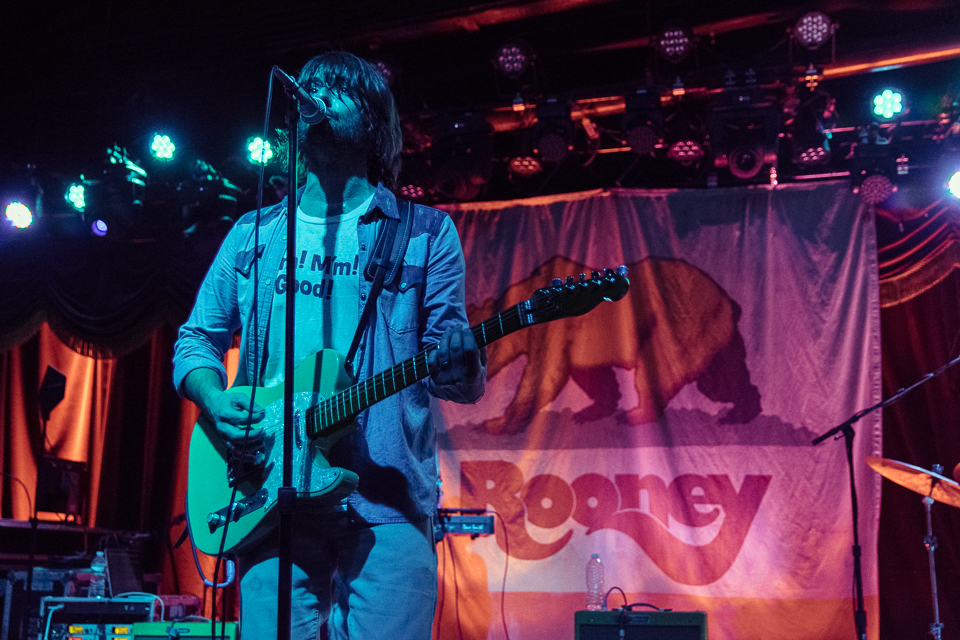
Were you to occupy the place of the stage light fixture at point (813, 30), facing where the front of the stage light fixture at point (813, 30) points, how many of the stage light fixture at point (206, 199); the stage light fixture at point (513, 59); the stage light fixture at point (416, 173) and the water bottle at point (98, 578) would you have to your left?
0

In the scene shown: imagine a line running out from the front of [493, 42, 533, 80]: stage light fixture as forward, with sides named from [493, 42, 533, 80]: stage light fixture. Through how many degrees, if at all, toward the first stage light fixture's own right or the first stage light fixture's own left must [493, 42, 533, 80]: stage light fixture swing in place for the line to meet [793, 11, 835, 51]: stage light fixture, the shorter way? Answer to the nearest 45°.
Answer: approximately 90° to the first stage light fixture's own left

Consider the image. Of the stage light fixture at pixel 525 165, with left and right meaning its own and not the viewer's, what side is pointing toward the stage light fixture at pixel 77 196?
right

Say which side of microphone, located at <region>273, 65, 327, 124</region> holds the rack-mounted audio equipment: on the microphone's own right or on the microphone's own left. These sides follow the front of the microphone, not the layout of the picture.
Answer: on the microphone's own left

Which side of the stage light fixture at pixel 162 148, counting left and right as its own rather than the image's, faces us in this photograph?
front

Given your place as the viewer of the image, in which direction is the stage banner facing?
facing the viewer

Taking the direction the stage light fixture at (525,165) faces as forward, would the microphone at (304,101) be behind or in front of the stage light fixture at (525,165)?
in front

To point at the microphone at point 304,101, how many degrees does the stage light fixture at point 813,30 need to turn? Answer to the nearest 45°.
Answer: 0° — it already faces it

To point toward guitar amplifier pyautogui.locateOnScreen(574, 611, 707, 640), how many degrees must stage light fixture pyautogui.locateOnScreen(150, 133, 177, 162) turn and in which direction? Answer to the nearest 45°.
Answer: approximately 45° to its left

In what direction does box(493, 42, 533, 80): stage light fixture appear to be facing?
toward the camera

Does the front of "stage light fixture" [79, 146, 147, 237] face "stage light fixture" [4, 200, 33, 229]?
no

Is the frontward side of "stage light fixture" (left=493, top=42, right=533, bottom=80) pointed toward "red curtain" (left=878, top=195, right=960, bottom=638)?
no

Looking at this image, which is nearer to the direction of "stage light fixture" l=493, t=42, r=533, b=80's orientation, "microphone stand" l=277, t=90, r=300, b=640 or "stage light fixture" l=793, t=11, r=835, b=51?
the microphone stand

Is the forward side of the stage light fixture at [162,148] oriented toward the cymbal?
no

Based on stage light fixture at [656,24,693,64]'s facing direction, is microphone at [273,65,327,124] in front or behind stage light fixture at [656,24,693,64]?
in front
